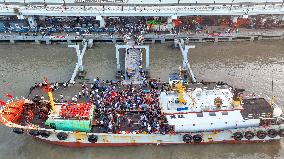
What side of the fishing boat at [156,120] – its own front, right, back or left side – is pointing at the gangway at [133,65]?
right

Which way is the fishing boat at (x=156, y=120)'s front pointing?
to the viewer's left
